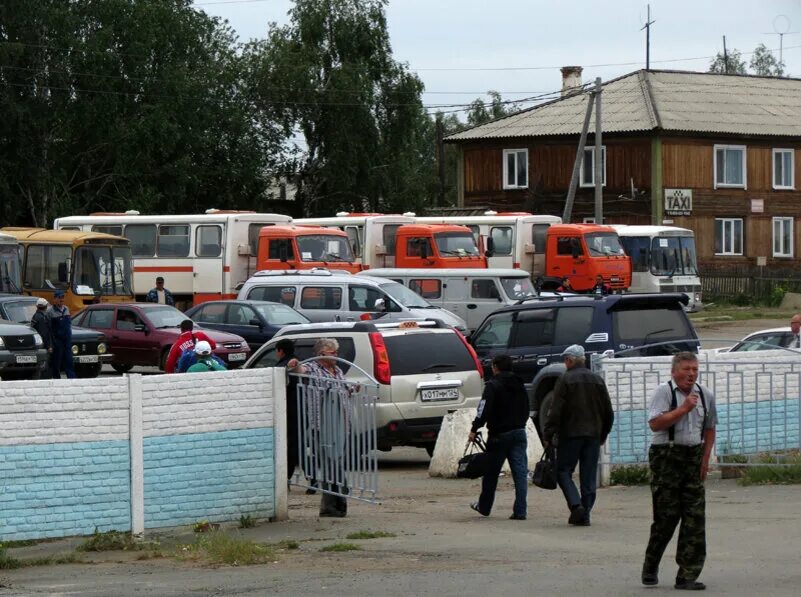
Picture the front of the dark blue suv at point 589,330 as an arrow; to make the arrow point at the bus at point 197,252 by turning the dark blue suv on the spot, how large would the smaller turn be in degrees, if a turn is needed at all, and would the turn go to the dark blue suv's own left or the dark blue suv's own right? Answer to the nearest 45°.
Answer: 0° — it already faces it

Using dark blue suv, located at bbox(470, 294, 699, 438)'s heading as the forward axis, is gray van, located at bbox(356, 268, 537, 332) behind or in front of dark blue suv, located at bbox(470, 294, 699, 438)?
in front

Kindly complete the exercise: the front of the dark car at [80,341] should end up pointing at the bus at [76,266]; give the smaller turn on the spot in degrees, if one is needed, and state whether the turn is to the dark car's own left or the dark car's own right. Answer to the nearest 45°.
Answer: approximately 135° to the dark car's own left

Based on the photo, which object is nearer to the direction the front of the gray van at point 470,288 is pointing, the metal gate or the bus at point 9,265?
the metal gate

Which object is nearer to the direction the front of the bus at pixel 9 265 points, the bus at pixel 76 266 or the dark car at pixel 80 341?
the dark car

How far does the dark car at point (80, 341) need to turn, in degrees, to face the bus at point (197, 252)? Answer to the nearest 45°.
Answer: approximately 135° to its left

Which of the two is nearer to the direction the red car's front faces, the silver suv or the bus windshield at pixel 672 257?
the silver suv

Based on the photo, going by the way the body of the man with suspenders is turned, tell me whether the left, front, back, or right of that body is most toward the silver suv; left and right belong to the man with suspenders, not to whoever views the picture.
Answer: back

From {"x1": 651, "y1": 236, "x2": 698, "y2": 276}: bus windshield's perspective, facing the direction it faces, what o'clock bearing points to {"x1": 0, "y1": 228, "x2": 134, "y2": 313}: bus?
The bus is roughly at 3 o'clock from the bus windshield.
